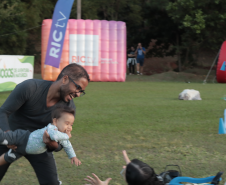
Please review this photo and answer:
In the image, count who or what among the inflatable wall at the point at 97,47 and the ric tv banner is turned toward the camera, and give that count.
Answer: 2

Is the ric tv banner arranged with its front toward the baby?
yes

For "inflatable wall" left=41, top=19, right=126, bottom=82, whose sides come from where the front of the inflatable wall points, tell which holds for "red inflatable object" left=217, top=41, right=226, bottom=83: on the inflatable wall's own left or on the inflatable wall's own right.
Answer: on the inflatable wall's own left

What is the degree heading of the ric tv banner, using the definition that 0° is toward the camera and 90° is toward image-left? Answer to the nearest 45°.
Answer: approximately 0°

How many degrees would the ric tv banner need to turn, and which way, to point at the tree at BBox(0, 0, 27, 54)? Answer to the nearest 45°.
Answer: approximately 180°

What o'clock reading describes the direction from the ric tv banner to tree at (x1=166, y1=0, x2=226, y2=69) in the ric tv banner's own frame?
The tree is roughly at 8 o'clock from the ric tv banner.

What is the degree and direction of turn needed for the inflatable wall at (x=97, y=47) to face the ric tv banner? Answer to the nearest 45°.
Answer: approximately 45° to its right

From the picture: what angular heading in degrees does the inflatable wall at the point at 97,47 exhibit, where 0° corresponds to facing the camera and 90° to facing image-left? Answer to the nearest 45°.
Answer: approximately 0°

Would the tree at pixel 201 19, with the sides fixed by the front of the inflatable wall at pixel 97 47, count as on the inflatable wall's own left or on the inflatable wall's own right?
on the inflatable wall's own left

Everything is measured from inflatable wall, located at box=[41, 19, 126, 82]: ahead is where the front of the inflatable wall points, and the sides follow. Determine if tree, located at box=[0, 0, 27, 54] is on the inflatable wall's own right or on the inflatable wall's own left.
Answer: on the inflatable wall's own right
